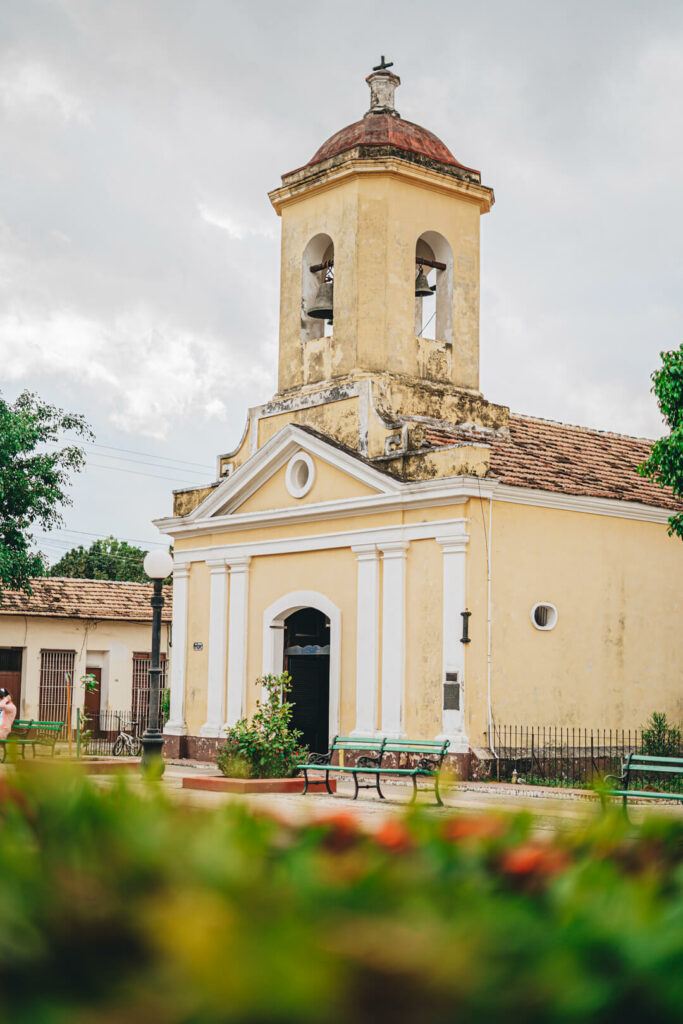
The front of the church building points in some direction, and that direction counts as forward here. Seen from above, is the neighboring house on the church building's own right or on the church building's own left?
on the church building's own right

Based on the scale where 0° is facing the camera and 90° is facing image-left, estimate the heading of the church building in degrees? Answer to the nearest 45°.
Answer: approximately 45°

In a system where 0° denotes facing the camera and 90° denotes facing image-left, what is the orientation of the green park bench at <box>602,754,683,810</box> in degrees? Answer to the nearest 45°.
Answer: approximately 45°

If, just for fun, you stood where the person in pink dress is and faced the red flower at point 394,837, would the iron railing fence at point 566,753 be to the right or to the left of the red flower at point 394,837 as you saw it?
left
